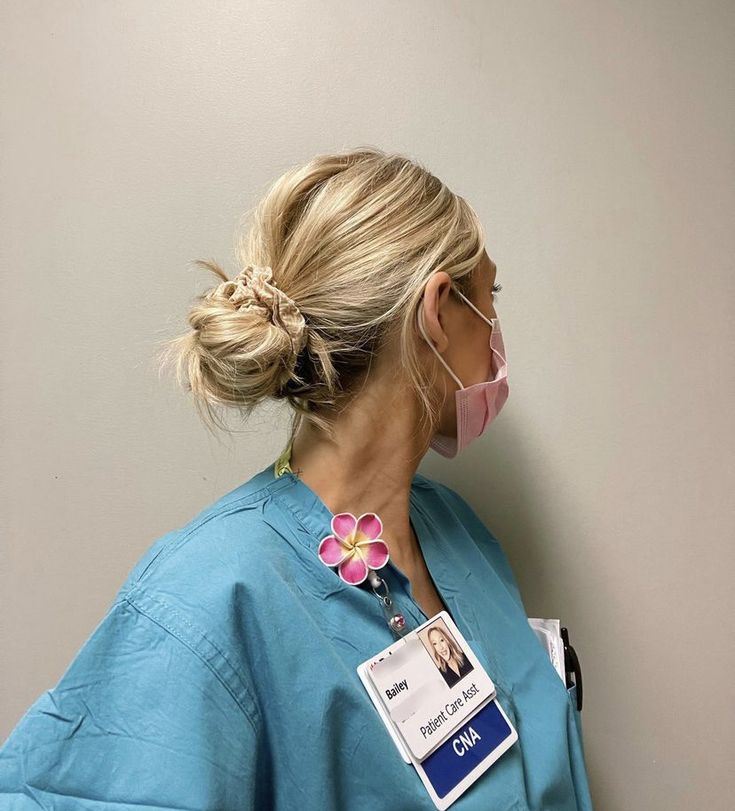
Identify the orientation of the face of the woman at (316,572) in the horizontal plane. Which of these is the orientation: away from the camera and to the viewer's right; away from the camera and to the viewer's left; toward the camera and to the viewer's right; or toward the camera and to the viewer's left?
away from the camera and to the viewer's right

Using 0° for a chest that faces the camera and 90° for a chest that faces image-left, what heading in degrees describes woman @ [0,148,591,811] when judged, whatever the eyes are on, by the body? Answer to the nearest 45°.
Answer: approximately 315°
